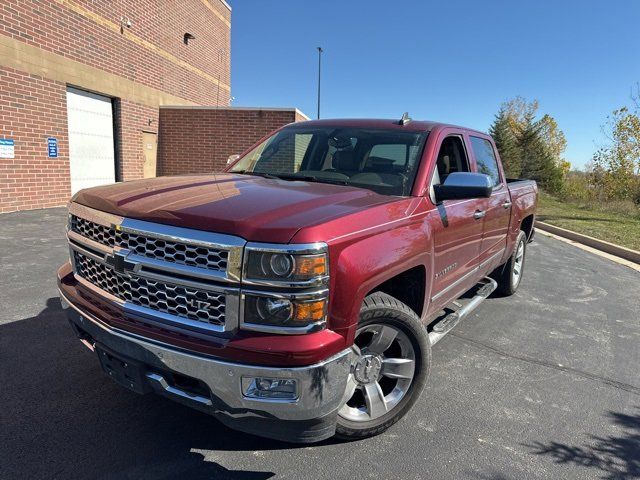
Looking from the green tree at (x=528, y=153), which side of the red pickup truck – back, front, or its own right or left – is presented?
back

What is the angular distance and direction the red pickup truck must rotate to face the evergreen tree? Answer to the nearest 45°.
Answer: approximately 180°

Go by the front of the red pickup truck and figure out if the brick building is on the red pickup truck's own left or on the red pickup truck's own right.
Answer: on the red pickup truck's own right

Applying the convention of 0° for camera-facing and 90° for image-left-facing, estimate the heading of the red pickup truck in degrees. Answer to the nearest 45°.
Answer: approximately 45°
